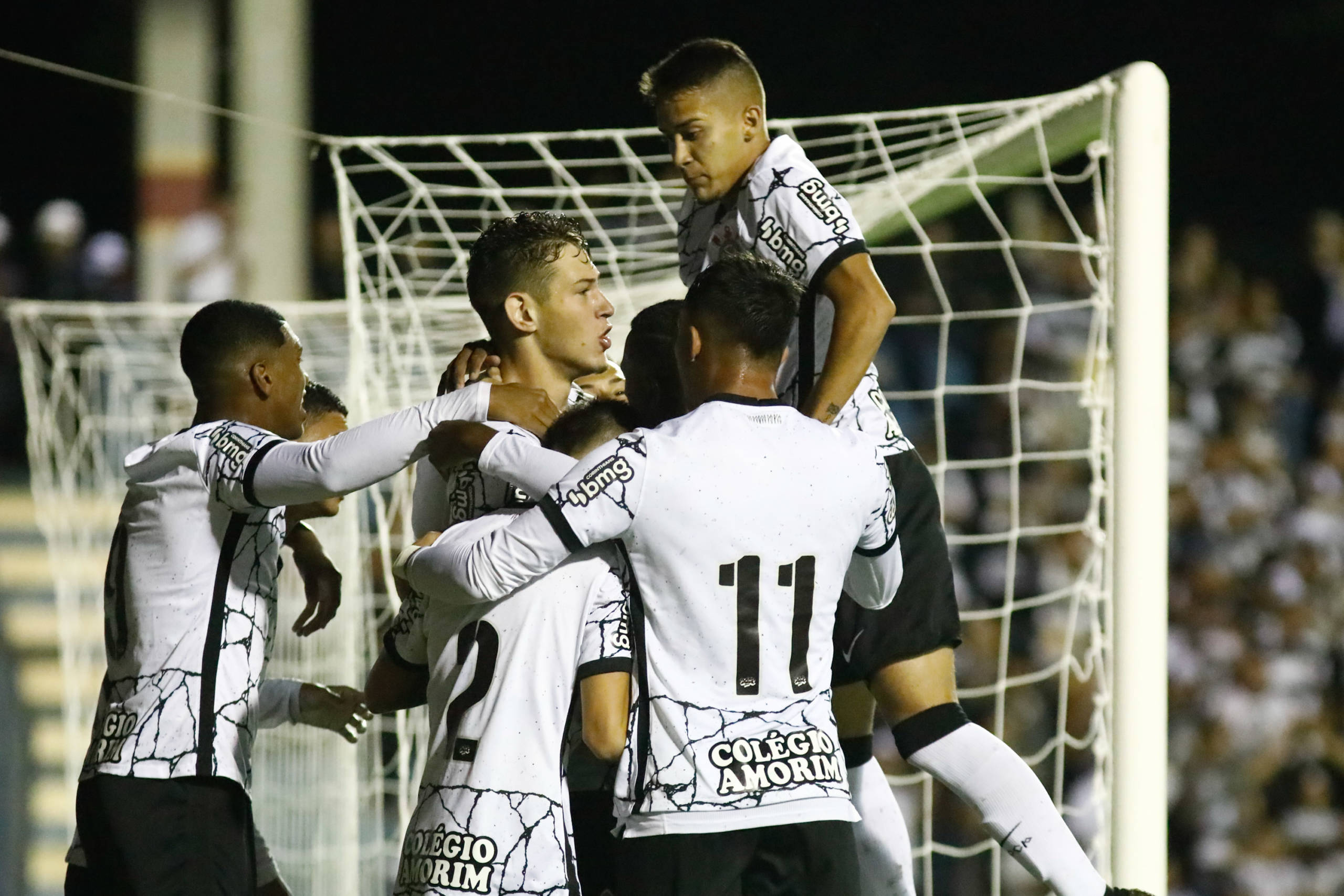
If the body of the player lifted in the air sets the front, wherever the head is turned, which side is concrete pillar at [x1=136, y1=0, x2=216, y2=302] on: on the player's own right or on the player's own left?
on the player's own right

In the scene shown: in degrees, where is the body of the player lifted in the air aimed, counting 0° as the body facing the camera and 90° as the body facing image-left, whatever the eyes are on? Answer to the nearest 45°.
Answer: approximately 45°

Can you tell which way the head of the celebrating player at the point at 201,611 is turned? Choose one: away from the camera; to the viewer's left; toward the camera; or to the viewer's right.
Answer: to the viewer's right

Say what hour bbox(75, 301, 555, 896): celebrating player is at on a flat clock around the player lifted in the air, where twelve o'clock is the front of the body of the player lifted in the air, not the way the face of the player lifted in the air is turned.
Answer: The celebrating player is roughly at 1 o'clock from the player lifted in the air.

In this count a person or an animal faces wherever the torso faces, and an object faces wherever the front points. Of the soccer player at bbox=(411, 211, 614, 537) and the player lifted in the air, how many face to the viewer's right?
1

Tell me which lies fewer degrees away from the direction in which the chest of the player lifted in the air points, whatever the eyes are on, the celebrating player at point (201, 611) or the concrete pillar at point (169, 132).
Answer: the celebrating player

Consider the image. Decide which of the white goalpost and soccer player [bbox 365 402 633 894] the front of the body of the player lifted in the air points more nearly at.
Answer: the soccer player

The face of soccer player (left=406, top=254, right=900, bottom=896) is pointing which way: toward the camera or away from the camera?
away from the camera

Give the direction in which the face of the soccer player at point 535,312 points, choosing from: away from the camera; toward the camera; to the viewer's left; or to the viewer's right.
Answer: to the viewer's right

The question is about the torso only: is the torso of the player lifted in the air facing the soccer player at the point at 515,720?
yes

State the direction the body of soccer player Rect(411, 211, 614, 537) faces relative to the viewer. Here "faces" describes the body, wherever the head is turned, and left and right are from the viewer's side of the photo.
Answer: facing to the right of the viewer
